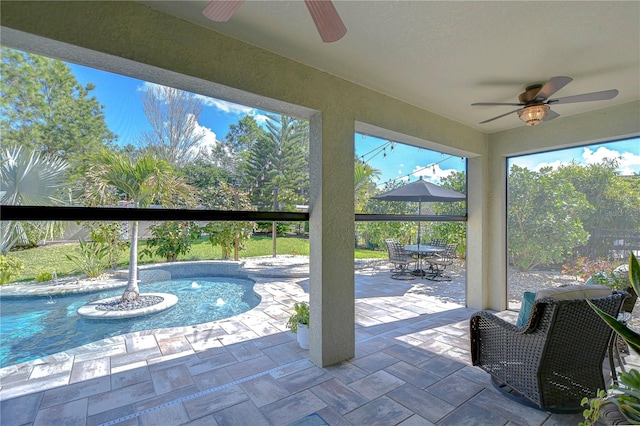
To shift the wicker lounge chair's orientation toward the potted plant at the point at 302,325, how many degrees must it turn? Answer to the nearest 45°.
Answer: approximately 45° to its left

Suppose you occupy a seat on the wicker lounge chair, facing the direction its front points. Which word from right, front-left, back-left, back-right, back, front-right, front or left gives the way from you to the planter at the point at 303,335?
front-left

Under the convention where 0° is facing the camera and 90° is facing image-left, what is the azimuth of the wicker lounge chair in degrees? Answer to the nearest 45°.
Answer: approximately 135°

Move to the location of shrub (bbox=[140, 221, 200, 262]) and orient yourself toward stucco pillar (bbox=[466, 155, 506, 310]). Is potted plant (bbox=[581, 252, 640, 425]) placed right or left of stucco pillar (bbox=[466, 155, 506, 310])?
right

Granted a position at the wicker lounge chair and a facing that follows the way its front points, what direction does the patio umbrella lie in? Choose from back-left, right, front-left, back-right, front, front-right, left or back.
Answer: front

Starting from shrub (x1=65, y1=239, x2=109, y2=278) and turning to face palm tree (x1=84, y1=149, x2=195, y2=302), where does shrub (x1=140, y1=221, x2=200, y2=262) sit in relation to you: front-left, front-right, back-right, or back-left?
back-left
